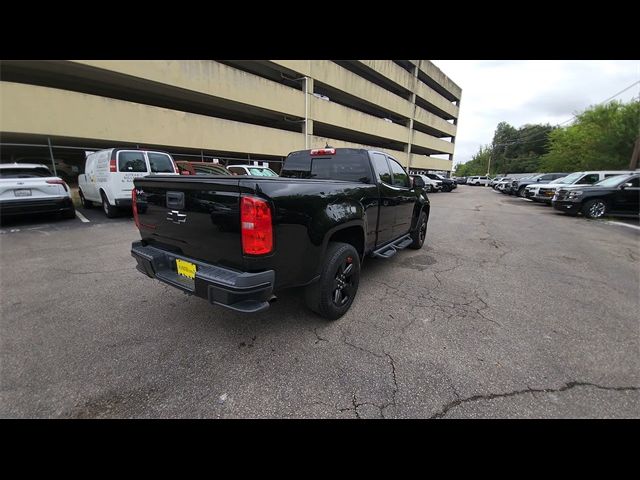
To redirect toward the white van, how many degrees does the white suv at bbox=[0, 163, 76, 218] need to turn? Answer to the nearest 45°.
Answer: approximately 90° to its right

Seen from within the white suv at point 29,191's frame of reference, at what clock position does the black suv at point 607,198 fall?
The black suv is roughly at 4 o'clock from the white suv.

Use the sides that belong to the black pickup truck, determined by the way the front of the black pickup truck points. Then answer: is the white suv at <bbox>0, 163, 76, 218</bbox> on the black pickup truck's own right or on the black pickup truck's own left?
on the black pickup truck's own left

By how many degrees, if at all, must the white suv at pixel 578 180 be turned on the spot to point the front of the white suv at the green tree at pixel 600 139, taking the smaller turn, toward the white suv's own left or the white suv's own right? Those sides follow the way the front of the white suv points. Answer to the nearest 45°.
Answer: approximately 135° to the white suv's own right

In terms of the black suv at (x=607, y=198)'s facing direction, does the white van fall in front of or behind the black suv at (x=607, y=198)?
in front

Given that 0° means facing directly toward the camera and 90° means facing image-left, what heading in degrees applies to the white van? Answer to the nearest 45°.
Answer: approximately 135°

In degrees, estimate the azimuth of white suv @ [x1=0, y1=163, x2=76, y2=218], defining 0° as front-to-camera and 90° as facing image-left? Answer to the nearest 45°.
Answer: approximately 180°

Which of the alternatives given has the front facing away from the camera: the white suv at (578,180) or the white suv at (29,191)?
the white suv at (29,191)

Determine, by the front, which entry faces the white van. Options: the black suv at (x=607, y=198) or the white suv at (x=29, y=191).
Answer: the black suv

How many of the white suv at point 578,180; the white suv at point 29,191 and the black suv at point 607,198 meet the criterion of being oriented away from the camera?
1

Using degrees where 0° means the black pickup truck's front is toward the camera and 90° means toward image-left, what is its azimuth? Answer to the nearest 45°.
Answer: approximately 225°
